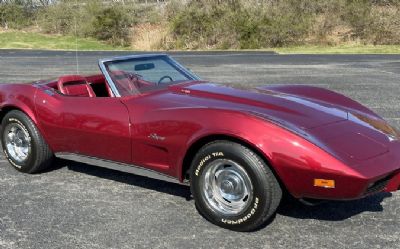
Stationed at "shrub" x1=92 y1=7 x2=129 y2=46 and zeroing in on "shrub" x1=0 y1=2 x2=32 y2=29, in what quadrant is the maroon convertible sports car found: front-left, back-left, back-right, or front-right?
back-left

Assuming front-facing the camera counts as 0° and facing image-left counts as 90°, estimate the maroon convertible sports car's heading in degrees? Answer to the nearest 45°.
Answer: approximately 315°

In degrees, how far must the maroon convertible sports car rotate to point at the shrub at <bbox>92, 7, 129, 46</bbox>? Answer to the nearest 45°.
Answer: approximately 135° to its left

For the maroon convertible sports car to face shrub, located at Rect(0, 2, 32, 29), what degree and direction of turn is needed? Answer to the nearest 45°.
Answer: approximately 180°
